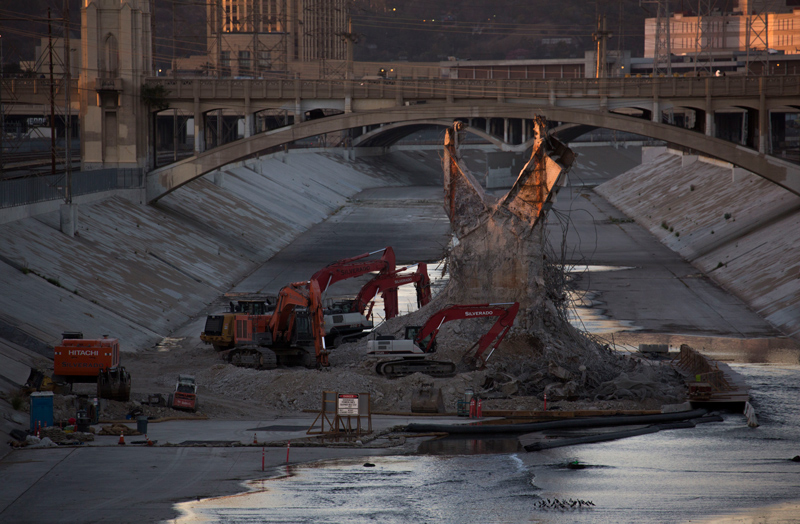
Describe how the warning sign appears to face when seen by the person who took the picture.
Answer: facing the viewer

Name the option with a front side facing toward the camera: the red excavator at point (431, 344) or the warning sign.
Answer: the warning sign

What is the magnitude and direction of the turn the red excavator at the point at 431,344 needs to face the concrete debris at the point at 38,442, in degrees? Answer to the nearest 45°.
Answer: approximately 135° to its right

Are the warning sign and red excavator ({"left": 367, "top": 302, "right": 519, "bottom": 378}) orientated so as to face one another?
no

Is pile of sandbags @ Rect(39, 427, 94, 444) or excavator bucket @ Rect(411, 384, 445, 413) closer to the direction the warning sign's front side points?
the pile of sandbags

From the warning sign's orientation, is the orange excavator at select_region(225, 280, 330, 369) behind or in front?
behind

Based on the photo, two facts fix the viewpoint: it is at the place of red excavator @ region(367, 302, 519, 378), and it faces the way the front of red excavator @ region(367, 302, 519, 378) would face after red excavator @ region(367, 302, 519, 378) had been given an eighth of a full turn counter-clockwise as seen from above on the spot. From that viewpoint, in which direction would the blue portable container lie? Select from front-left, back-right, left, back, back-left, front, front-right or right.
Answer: back

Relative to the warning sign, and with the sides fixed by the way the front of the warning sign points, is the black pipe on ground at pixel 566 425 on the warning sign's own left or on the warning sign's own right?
on the warning sign's own left

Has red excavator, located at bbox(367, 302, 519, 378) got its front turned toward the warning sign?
no

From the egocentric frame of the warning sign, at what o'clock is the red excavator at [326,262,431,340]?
The red excavator is roughly at 6 o'clock from the warning sign.

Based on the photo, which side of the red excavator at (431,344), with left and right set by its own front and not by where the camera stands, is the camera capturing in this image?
right

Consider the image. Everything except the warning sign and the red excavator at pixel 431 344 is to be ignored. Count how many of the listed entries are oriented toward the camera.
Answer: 1

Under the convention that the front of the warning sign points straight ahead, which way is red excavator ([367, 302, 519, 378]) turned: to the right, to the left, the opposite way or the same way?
to the left

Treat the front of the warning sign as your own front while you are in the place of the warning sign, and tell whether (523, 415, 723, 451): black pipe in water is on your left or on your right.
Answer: on your left

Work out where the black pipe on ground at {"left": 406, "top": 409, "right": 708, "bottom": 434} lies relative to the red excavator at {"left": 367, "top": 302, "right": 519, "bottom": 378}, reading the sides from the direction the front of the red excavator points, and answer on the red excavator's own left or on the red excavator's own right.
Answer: on the red excavator's own right

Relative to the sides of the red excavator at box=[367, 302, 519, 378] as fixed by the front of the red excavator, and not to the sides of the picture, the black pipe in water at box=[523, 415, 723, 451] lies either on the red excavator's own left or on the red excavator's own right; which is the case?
on the red excavator's own right

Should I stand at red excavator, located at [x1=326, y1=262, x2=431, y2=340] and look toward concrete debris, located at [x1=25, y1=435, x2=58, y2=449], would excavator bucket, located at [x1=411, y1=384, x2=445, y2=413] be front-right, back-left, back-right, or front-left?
front-left

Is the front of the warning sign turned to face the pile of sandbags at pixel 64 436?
no
